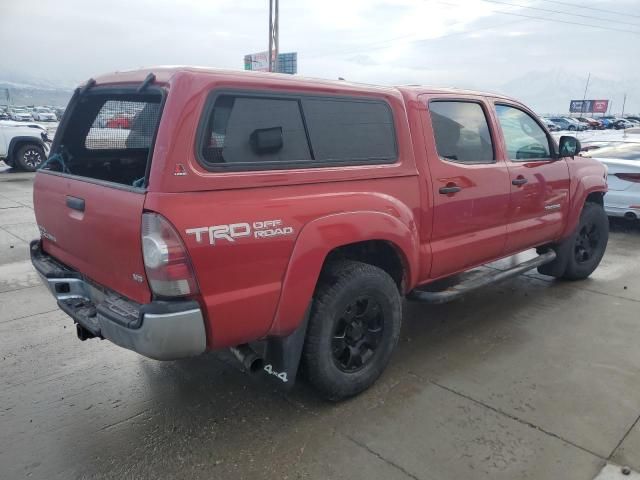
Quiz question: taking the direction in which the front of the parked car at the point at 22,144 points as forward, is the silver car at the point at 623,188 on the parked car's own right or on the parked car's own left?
on the parked car's own right

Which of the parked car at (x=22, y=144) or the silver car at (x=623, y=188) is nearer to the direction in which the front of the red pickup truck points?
the silver car

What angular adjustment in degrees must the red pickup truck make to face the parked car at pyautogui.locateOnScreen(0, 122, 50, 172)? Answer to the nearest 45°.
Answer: approximately 90° to its left

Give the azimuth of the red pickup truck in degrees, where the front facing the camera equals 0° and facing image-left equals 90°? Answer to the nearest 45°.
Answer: approximately 225°

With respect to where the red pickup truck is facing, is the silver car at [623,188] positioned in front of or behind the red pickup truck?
in front
